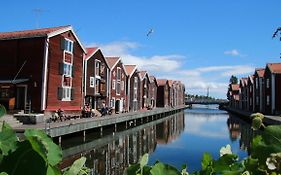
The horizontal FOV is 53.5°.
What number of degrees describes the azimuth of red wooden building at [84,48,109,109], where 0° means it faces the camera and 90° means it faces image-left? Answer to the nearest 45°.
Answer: approximately 315°
